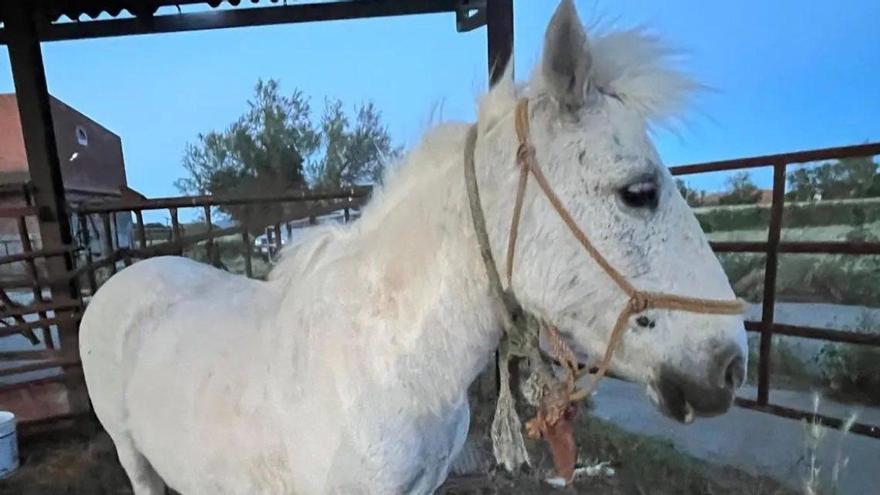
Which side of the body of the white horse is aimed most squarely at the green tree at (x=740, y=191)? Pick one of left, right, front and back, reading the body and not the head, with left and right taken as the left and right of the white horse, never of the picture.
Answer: left

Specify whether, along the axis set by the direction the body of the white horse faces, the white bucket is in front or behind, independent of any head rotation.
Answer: behind

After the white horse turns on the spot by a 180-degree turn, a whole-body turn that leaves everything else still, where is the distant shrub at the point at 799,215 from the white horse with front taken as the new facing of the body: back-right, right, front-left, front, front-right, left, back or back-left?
right

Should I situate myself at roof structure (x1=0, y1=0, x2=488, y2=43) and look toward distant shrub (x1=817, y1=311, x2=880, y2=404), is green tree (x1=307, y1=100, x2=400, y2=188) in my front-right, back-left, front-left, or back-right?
front-left

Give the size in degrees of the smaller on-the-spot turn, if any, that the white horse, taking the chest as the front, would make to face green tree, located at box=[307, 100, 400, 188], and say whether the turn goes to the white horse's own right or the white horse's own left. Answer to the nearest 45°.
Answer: approximately 135° to the white horse's own left

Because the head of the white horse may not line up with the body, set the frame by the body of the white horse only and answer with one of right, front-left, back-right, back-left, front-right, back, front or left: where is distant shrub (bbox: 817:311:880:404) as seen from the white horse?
left

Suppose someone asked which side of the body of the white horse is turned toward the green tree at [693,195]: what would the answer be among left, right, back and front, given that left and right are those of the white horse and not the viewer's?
left

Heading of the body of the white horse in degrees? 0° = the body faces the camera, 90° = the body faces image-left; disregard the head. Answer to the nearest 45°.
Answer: approximately 315°

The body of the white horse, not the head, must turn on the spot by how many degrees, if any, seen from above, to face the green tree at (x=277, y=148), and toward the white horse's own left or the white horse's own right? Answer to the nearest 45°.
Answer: approximately 135° to the white horse's own left

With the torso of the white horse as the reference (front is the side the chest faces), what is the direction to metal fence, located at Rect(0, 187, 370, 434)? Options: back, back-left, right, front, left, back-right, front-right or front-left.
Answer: back
